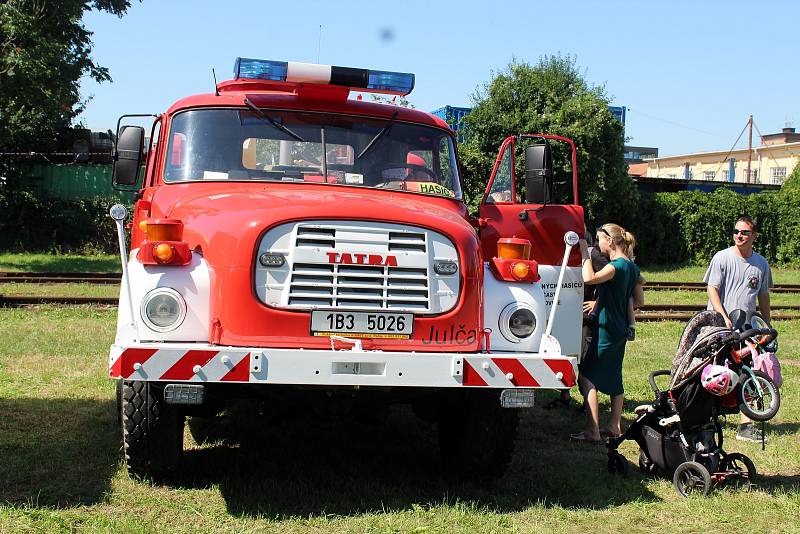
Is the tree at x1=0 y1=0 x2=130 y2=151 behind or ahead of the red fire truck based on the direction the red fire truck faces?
behind

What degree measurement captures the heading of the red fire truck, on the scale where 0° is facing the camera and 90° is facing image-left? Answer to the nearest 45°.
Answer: approximately 0°

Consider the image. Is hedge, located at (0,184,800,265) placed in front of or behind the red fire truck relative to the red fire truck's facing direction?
behind

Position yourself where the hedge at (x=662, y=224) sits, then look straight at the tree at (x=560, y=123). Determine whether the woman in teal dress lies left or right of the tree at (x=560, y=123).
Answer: left

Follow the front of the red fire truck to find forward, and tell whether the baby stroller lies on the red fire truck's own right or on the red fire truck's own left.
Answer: on the red fire truck's own left

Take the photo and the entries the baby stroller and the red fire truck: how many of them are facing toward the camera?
1
